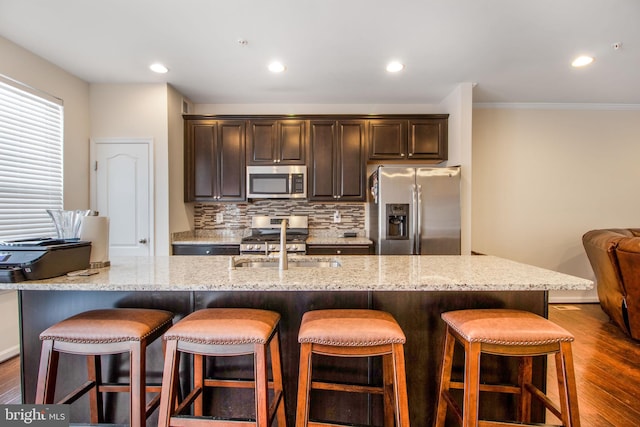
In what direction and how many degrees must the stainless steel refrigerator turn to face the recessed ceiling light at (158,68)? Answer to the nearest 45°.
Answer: approximately 45° to its right

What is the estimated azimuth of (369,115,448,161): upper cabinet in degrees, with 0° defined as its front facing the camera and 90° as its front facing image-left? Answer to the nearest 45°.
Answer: approximately 0°

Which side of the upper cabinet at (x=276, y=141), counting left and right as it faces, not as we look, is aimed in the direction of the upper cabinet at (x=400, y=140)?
left

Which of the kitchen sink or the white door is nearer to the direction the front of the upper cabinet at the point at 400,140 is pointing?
the kitchen sink

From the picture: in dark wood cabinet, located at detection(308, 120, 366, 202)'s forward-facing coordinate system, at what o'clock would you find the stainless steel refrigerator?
The stainless steel refrigerator is roughly at 10 o'clock from the dark wood cabinet.

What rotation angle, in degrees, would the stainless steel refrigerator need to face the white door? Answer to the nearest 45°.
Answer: approximately 90° to its right

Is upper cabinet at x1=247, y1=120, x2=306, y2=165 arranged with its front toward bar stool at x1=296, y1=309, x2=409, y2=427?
yes

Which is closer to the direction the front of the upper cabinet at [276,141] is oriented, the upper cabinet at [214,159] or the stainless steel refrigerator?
the stainless steel refrigerator

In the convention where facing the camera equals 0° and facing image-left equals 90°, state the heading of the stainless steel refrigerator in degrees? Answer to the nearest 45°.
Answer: approximately 0°
